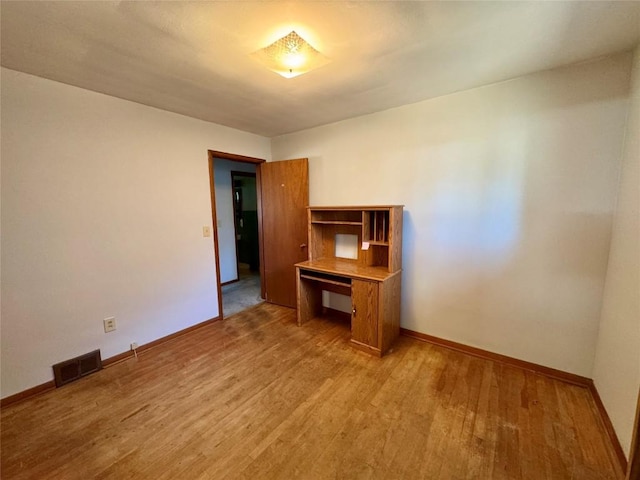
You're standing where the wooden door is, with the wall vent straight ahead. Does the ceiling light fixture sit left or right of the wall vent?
left

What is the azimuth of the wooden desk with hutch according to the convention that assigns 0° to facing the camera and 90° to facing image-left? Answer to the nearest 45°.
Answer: approximately 45°

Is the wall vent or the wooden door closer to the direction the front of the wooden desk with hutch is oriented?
the wall vent

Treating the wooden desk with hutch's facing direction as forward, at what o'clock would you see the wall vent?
The wall vent is roughly at 1 o'clock from the wooden desk with hutch.

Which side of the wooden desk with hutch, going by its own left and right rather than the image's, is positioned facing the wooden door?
right
